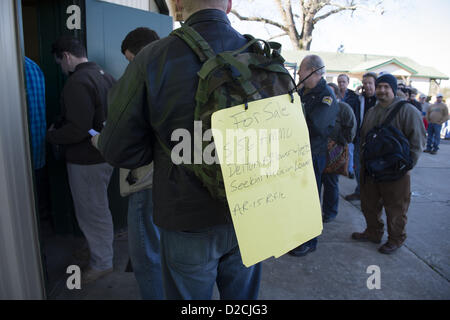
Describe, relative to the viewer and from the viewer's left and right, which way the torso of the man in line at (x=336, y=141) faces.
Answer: facing to the left of the viewer

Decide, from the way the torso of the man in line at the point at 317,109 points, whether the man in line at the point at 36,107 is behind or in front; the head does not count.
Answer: in front

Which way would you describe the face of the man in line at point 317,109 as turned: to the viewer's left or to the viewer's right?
to the viewer's left

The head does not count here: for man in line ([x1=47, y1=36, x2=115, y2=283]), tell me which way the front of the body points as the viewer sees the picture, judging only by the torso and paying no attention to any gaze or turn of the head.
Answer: to the viewer's left

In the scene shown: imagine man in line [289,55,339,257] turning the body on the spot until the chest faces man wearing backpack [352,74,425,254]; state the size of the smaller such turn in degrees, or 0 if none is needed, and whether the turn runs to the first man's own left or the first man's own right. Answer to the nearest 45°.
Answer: approximately 180°

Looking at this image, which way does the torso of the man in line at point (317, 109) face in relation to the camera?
to the viewer's left

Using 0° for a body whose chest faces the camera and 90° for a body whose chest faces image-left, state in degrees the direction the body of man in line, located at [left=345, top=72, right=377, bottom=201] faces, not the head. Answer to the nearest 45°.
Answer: approximately 45°

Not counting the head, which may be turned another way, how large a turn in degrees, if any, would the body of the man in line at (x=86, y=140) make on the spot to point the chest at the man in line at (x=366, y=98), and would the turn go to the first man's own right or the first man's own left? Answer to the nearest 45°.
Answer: approximately 180°

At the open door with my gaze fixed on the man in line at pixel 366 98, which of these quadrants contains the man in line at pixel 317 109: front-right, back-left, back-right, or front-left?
front-right

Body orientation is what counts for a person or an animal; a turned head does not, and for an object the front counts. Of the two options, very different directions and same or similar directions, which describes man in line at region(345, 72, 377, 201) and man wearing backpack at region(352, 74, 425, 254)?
same or similar directions

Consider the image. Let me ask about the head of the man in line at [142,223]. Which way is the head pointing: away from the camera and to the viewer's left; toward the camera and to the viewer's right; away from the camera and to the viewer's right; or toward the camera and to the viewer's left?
away from the camera and to the viewer's left
